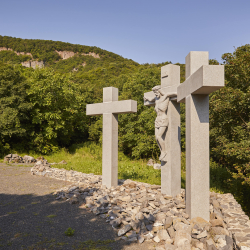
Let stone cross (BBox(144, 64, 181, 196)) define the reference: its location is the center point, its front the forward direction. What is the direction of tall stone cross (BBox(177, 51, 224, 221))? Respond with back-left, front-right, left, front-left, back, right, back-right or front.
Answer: front-left

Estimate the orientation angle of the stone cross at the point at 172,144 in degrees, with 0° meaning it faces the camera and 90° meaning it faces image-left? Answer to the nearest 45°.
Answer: approximately 45°

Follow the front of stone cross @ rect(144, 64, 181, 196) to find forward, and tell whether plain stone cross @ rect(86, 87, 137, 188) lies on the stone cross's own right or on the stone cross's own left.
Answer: on the stone cross's own right

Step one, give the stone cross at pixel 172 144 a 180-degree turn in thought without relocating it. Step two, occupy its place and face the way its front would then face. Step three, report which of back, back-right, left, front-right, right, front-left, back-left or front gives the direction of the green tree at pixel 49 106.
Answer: left
